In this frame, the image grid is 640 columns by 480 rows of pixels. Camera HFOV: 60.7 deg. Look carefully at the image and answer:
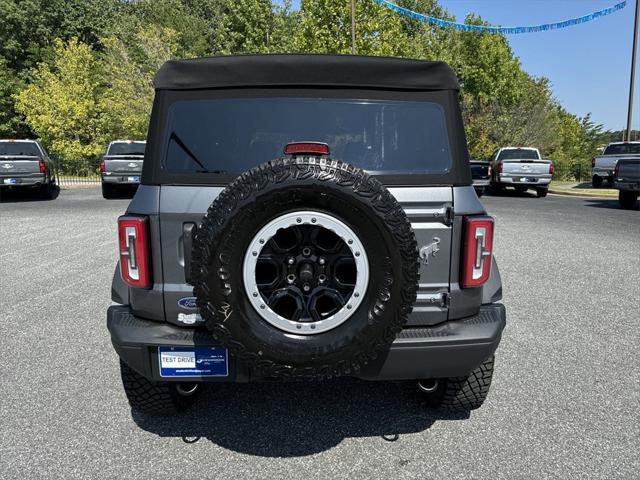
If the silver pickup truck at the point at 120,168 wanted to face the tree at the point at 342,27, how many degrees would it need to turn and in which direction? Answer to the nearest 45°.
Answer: approximately 45° to its right

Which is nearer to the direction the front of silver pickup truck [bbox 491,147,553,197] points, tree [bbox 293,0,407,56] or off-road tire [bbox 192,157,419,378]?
the tree

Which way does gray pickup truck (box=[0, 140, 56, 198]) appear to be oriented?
away from the camera

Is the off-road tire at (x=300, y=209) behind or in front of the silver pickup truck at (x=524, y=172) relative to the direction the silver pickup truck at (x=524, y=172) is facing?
behind

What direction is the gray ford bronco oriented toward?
away from the camera

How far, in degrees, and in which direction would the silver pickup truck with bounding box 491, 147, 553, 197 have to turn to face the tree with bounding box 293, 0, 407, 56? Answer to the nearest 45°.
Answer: approximately 45° to its left

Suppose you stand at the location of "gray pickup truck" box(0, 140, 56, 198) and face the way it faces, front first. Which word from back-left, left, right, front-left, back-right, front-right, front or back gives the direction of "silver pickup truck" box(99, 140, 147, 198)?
right

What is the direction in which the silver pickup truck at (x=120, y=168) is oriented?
away from the camera

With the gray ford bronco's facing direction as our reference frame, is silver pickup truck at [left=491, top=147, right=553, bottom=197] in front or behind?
in front

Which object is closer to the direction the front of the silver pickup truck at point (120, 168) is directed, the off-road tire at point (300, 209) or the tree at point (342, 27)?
the tree

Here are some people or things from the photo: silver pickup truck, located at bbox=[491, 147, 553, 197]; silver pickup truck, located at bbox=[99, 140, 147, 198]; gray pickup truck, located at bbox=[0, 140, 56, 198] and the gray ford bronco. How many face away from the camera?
4

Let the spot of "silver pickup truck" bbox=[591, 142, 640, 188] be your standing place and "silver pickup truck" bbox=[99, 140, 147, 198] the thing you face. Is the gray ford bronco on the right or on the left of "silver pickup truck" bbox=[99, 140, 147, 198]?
left

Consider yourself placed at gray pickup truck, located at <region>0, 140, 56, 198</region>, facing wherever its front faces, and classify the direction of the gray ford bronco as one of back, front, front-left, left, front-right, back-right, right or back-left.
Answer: back

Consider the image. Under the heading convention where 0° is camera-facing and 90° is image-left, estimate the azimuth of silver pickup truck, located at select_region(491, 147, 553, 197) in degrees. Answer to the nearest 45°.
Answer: approximately 180°

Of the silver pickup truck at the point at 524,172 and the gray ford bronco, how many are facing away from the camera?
2

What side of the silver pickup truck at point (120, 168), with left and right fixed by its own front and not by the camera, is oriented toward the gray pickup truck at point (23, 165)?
left

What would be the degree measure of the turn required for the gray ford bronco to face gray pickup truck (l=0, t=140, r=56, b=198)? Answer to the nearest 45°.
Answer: approximately 45° to its left
